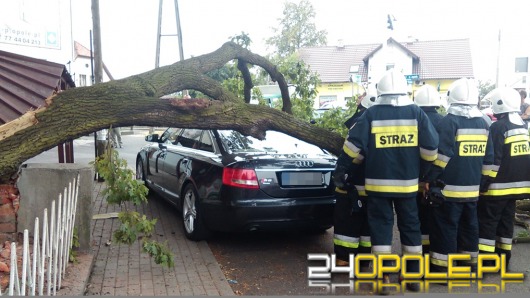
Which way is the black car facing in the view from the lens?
facing away from the viewer and to the left of the viewer

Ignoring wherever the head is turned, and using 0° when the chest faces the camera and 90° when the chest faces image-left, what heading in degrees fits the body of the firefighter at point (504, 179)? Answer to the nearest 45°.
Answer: approximately 135°

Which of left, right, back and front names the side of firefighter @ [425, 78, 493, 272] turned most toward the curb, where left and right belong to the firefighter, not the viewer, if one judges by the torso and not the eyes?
left

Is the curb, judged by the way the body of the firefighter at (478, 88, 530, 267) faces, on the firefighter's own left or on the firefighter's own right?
on the firefighter's own left

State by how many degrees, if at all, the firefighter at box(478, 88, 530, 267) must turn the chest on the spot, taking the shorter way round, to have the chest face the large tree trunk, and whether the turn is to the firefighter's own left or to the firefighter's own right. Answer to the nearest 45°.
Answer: approximately 90° to the firefighter's own left

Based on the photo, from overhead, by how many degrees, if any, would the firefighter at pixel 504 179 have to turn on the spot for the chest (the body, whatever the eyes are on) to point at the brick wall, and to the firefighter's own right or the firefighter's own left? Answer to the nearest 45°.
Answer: approximately 90° to the firefighter's own left

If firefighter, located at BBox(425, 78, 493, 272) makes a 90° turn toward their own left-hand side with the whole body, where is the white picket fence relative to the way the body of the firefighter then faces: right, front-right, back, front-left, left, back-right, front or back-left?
front

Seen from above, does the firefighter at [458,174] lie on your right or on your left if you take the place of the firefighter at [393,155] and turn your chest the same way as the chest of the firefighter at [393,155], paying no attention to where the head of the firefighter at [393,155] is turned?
on your right

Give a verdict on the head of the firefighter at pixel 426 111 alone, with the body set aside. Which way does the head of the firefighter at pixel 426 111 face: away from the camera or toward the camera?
away from the camera

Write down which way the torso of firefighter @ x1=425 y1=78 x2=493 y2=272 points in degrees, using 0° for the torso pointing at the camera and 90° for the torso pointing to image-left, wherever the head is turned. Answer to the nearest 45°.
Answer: approximately 135°

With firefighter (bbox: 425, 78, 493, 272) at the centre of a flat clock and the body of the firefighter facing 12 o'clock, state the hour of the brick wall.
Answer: The brick wall is roughly at 10 o'clock from the firefighter.

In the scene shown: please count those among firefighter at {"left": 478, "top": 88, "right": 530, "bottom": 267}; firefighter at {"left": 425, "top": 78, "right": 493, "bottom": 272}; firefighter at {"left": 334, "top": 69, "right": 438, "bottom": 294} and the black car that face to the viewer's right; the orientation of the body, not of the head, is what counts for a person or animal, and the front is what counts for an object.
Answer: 0

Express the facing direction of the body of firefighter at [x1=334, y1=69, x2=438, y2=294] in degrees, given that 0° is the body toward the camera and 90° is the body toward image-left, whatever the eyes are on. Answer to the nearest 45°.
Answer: approximately 180°

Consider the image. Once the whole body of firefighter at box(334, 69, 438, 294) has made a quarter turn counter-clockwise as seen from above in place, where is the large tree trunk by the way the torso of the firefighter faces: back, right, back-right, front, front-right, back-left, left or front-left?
front

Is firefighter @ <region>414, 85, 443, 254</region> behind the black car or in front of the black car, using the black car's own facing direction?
behind

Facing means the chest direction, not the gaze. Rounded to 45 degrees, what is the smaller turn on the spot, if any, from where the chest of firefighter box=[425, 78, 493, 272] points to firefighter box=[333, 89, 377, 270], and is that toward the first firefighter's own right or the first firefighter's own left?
approximately 45° to the first firefighter's own left

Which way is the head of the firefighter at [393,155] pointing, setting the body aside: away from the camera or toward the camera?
away from the camera
